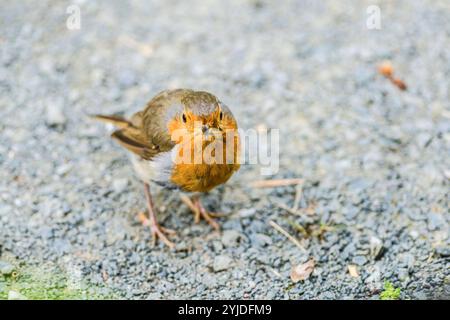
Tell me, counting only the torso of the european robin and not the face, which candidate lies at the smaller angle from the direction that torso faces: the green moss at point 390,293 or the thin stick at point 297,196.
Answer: the green moss

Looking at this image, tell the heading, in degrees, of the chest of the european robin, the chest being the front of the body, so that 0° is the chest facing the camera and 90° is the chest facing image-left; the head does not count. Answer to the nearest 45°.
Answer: approximately 315°

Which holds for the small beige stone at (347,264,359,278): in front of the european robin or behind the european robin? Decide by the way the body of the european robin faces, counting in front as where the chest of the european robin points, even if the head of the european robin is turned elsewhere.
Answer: in front

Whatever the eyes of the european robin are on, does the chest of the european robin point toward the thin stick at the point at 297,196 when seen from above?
no

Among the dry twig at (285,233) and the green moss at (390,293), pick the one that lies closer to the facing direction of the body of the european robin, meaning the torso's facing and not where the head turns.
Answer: the green moss

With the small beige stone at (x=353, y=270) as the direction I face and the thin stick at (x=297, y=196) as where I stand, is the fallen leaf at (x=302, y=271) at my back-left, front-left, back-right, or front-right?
front-right

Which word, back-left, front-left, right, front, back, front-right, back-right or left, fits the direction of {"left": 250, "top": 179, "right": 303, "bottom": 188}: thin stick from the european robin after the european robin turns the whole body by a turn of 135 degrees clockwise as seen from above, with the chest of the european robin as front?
back-right

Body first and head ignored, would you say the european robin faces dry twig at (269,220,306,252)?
no

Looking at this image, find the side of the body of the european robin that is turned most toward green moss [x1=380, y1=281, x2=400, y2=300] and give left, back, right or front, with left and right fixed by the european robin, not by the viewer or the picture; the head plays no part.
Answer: front
